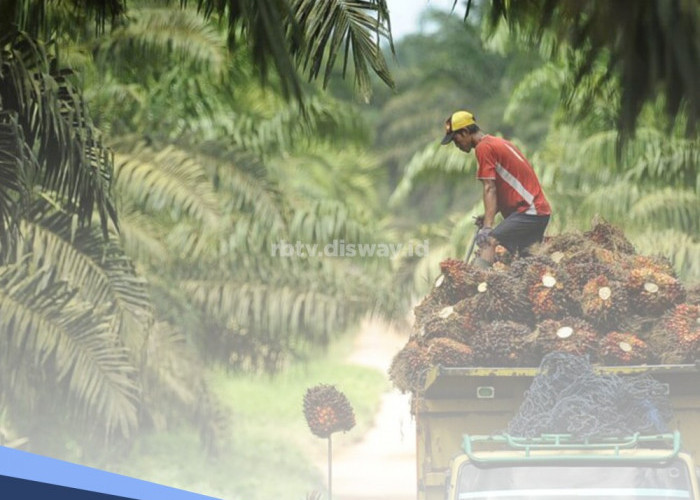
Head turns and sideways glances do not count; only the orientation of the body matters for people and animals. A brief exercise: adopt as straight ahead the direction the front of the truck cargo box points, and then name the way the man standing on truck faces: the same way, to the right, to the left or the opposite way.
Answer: to the right

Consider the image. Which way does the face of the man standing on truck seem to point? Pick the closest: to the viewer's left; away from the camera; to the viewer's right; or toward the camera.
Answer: to the viewer's left

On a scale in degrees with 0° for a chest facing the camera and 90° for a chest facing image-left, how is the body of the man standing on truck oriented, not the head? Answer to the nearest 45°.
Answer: approximately 90°

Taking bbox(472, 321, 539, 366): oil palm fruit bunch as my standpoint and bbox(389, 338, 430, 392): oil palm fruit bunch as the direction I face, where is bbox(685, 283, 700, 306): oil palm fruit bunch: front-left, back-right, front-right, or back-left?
back-right

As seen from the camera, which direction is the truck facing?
toward the camera

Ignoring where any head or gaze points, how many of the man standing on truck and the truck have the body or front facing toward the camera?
1

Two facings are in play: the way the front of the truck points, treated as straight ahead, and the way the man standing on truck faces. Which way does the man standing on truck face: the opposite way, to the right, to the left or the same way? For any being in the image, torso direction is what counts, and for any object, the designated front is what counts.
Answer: to the right

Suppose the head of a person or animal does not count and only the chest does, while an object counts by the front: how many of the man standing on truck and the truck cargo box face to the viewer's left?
1

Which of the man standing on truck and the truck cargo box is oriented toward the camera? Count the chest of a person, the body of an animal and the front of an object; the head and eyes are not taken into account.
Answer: the truck cargo box

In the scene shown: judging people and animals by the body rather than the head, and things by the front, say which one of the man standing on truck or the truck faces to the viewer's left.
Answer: the man standing on truck
